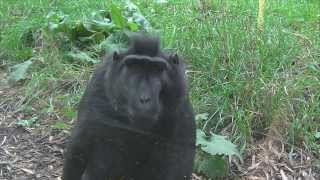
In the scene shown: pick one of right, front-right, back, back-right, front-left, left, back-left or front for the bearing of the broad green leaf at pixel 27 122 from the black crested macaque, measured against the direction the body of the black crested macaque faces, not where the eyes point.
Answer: back-right

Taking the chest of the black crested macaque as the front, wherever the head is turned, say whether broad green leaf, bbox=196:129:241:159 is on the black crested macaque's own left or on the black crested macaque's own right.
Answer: on the black crested macaque's own left

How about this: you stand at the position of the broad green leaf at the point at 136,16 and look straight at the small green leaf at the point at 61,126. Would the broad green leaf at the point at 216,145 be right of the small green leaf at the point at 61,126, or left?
left

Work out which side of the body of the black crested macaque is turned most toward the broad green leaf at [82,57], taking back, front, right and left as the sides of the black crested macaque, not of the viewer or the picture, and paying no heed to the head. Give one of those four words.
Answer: back

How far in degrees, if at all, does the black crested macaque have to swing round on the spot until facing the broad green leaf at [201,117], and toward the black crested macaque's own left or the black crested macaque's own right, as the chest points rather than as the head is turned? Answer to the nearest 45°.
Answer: approximately 135° to the black crested macaque's own left

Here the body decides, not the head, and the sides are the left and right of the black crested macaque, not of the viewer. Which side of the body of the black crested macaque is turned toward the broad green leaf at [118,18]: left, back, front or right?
back

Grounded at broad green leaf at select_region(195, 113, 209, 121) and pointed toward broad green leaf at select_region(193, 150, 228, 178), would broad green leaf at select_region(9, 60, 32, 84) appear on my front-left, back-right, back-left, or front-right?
back-right

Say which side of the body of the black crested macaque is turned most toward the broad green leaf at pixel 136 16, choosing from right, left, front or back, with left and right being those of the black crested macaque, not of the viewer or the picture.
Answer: back

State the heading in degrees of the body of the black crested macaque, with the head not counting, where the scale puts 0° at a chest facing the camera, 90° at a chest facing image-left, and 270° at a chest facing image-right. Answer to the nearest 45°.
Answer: approximately 0°
